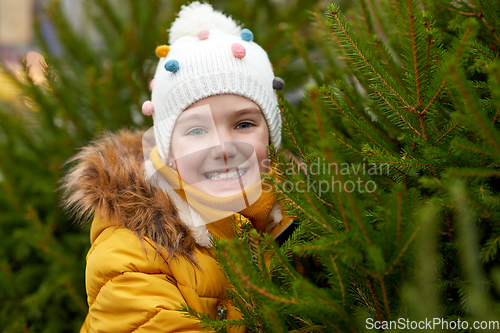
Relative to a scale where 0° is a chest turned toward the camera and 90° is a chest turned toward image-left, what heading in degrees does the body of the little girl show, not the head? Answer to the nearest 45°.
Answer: approximately 315°
